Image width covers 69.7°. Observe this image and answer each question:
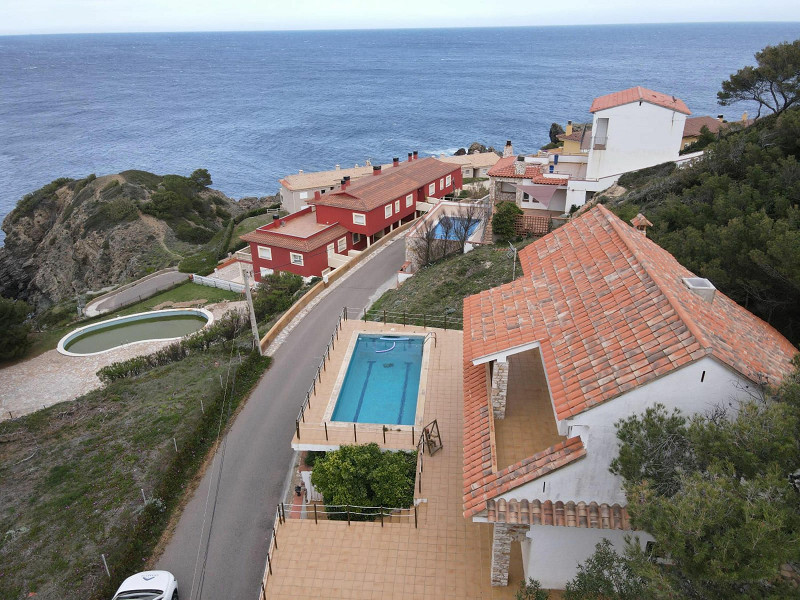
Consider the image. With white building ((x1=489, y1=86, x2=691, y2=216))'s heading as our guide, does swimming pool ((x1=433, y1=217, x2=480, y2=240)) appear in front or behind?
in front

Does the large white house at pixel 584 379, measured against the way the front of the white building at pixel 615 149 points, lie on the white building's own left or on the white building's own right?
on the white building's own left

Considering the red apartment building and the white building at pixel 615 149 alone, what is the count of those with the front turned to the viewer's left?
1

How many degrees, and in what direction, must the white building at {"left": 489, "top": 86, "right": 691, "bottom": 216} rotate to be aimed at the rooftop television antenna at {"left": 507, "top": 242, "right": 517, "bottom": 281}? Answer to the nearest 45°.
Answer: approximately 90° to its left

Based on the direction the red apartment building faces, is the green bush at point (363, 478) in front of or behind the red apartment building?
in front

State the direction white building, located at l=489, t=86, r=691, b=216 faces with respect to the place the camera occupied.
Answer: facing to the left of the viewer

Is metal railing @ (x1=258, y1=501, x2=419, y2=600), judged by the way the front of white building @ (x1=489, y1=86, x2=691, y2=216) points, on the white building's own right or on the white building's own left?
on the white building's own left

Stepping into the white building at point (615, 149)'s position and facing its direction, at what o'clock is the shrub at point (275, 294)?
The shrub is roughly at 11 o'clock from the white building.

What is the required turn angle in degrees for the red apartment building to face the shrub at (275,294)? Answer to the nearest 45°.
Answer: approximately 45° to its right

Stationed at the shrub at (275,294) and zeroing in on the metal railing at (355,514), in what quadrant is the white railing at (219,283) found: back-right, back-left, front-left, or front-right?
back-right
